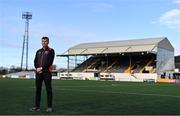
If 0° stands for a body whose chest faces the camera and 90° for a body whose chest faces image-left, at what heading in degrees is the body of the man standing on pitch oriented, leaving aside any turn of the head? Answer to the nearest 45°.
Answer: approximately 45°
